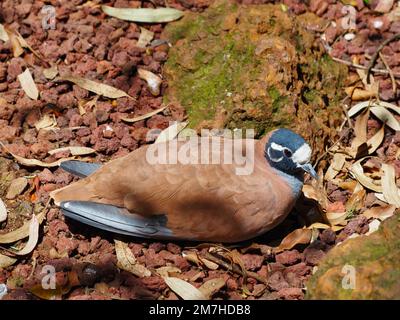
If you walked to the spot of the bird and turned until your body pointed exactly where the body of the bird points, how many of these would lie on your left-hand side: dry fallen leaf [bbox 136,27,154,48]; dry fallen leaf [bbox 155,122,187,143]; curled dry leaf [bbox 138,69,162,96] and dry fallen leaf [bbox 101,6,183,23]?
4

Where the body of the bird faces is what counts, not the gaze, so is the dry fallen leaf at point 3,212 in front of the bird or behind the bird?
behind

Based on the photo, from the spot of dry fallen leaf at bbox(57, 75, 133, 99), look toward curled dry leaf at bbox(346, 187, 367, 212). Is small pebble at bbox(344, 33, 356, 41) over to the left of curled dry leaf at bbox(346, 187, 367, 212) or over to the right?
left

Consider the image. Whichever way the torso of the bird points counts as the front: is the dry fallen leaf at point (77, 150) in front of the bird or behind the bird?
behind

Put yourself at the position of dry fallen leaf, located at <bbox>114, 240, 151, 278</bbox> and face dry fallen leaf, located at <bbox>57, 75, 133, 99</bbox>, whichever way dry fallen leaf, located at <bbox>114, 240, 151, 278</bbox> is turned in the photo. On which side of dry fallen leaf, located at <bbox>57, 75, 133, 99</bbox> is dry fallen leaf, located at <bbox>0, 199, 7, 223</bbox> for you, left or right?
left

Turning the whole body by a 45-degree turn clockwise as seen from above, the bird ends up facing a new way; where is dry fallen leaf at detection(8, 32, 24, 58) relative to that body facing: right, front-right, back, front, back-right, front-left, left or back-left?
back

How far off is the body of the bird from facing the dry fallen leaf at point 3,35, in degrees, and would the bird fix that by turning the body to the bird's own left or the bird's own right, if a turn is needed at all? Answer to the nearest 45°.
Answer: approximately 135° to the bird's own left

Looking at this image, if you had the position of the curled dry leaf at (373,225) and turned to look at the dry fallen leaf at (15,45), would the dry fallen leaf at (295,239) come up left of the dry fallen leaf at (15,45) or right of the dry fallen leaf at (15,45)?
left

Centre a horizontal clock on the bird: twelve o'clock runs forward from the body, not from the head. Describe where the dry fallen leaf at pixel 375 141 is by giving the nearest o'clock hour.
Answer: The dry fallen leaf is roughly at 11 o'clock from the bird.

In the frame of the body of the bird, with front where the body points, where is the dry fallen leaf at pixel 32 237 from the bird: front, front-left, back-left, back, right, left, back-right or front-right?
back

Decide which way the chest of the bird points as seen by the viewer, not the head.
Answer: to the viewer's right

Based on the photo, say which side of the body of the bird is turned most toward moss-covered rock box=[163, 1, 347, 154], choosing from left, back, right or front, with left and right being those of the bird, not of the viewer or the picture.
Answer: left

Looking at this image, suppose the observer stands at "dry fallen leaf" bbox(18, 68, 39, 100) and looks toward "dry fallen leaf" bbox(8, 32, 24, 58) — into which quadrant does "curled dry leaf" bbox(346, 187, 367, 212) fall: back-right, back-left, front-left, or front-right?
back-right
